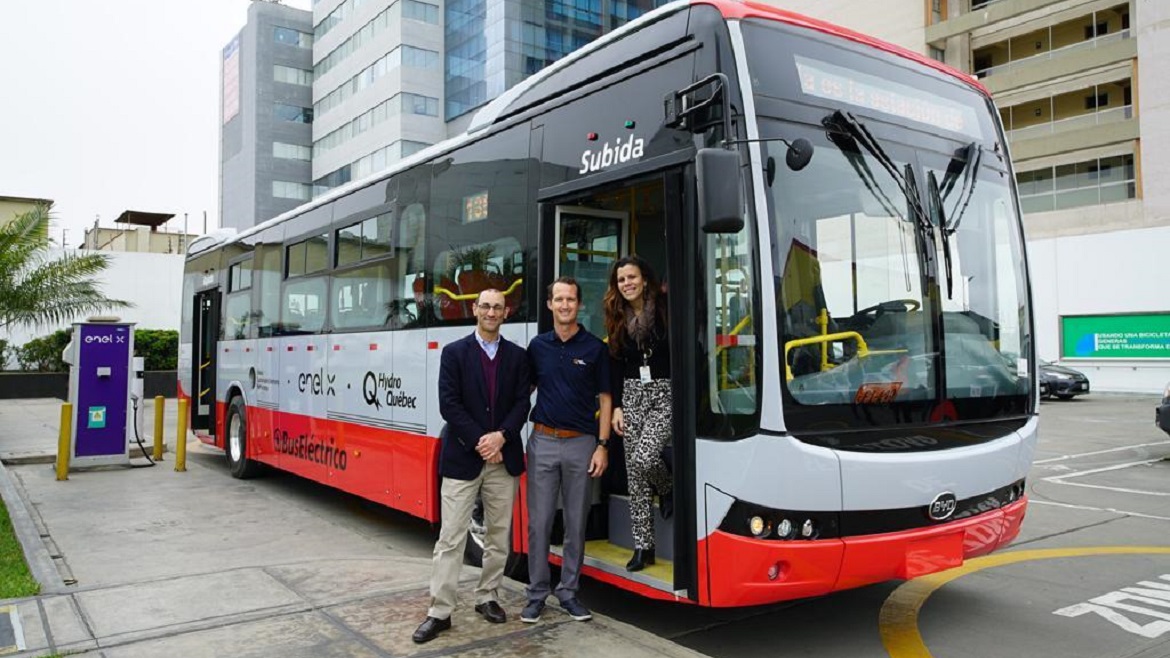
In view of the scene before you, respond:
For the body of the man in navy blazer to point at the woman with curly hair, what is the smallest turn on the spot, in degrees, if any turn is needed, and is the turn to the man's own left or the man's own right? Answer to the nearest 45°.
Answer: approximately 90° to the man's own left

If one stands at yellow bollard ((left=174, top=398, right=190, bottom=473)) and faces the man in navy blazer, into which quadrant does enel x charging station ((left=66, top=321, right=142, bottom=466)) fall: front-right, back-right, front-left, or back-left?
back-right

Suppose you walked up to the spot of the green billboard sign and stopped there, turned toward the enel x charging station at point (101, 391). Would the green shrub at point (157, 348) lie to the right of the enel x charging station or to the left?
right

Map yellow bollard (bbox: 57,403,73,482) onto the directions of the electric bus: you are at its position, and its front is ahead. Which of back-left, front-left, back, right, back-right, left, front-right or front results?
back

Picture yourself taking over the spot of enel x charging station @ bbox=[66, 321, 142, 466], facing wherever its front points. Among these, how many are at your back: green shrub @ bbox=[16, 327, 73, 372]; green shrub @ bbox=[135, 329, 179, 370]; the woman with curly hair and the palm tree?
3

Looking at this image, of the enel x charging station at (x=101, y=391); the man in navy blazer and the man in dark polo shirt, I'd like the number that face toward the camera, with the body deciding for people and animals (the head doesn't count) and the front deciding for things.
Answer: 3

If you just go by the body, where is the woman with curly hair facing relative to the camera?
toward the camera

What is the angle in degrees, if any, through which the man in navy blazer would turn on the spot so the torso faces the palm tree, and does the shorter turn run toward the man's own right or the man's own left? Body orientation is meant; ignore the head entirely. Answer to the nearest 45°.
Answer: approximately 135° to the man's own right

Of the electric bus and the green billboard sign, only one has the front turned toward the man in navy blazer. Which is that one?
the green billboard sign

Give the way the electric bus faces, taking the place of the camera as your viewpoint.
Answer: facing the viewer and to the right of the viewer

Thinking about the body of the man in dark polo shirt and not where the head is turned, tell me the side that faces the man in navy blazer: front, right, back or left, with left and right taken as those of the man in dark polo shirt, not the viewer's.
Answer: right

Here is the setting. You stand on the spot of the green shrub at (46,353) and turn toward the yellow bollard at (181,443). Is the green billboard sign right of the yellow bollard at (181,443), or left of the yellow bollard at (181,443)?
left

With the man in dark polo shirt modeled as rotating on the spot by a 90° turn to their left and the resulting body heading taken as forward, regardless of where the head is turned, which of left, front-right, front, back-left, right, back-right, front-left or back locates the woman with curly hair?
front

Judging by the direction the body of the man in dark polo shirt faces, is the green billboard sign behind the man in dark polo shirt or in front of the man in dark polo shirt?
behind

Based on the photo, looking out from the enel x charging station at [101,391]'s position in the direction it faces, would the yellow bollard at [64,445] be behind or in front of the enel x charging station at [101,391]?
in front

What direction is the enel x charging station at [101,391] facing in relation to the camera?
toward the camera
